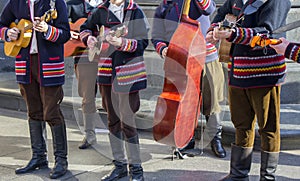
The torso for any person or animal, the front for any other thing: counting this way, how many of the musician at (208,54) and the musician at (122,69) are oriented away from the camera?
0

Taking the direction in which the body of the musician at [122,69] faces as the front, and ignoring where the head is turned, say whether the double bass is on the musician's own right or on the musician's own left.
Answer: on the musician's own left

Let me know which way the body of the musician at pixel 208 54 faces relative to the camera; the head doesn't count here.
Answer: toward the camera

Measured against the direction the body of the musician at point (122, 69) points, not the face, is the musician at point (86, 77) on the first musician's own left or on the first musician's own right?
on the first musician's own right

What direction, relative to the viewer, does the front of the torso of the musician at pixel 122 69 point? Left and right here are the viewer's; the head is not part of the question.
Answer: facing the viewer and to the left of the viewer

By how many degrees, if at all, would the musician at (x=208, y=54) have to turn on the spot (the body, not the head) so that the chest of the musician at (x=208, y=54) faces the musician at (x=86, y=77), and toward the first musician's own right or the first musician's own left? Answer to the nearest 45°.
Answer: approximately 90° to the first musician's own right
